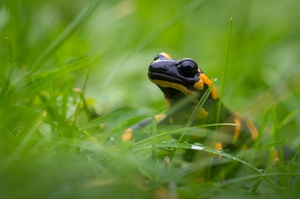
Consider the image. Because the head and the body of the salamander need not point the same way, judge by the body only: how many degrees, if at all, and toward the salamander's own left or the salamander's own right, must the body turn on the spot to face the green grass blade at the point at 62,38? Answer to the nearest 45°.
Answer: approximately 45° to the salamander's own right
